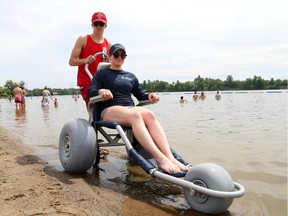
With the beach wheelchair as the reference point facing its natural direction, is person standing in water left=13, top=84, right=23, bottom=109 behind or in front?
behind

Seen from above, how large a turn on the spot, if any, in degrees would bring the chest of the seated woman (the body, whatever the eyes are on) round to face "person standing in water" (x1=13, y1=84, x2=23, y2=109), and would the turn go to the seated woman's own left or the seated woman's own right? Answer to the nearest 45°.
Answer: approximately 180°

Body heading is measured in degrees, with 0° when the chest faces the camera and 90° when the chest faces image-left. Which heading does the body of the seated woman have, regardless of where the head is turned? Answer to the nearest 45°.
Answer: approximately 315°
